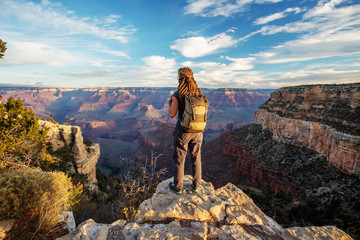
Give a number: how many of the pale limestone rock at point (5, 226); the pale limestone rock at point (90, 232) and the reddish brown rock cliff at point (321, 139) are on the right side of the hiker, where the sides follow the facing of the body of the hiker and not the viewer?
1

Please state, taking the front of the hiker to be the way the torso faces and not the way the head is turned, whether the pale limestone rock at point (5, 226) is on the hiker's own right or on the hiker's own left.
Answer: on the hiker's own left

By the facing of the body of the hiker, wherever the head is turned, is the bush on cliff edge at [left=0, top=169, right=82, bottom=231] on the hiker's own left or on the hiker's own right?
on the hiker's own left

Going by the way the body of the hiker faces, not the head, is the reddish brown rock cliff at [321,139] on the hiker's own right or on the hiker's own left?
on the hiker's own right

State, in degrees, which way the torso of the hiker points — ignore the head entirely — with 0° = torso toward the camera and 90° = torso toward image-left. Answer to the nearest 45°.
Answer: approximately 135°

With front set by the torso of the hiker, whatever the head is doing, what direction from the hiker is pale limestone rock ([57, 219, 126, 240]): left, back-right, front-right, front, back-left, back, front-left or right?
left

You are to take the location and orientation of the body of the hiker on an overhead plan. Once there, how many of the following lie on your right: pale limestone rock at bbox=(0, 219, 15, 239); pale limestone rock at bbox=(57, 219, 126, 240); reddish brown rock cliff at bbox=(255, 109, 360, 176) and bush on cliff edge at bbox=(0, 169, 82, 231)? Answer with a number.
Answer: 1

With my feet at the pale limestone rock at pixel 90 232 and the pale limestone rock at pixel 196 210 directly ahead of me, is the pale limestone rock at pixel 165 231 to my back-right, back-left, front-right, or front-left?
front-right

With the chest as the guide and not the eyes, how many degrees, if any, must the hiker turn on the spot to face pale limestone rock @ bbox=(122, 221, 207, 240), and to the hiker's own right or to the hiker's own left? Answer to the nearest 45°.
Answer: approximately 135° to the hiker's own left
